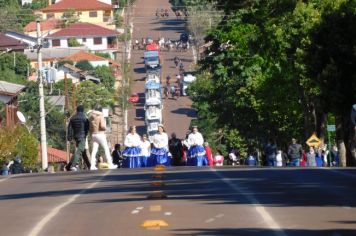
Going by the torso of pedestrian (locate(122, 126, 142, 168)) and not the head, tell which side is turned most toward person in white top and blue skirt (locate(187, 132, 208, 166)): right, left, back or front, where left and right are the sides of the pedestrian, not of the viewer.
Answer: left

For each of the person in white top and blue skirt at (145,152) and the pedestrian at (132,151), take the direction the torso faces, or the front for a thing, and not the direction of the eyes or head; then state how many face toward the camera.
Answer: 2

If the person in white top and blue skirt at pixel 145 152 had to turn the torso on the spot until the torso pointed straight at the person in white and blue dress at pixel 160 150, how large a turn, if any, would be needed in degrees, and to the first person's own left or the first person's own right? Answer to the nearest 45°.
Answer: approximately 45° to the first person's own left

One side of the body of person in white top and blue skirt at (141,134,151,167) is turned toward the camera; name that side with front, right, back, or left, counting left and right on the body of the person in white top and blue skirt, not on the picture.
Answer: front
